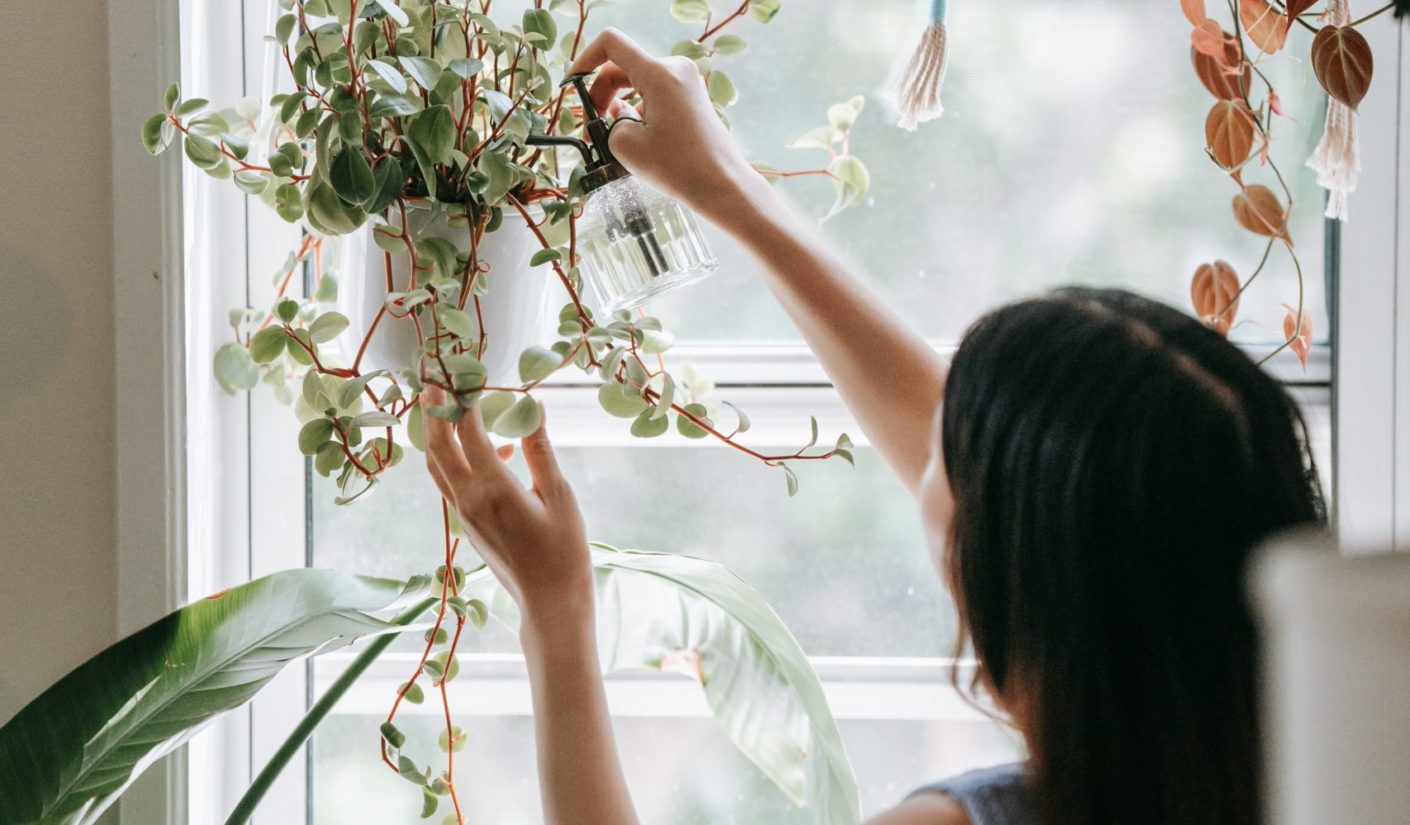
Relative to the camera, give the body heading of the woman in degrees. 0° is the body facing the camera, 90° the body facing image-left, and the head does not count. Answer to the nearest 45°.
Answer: approximately 135°
